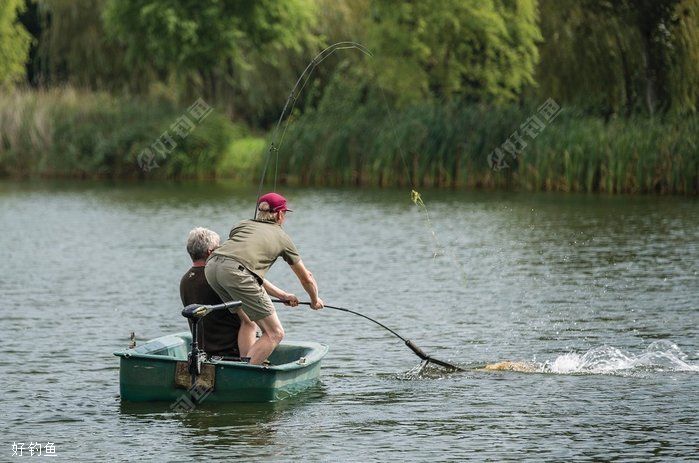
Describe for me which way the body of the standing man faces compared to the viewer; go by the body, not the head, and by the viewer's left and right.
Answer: facing away from the viewer and to the right of the viewer

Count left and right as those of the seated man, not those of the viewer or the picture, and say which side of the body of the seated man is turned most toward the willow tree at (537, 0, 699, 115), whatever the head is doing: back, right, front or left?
front

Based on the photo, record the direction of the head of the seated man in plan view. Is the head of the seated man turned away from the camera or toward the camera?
away from the camera

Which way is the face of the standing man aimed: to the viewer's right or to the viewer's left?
to the viewer's right

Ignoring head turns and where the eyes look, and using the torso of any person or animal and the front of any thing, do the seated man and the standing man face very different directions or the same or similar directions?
same or similar directions

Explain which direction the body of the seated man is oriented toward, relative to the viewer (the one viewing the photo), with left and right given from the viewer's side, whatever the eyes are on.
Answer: facing away from the viewer and to the right of the viewer

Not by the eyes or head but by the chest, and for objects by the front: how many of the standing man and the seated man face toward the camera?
0

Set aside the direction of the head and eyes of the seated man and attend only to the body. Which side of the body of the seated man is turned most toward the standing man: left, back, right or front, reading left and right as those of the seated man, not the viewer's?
right

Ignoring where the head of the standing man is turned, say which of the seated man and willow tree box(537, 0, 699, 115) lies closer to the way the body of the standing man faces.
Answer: the willow tree

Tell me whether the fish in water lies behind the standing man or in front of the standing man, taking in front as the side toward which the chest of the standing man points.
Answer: in front
